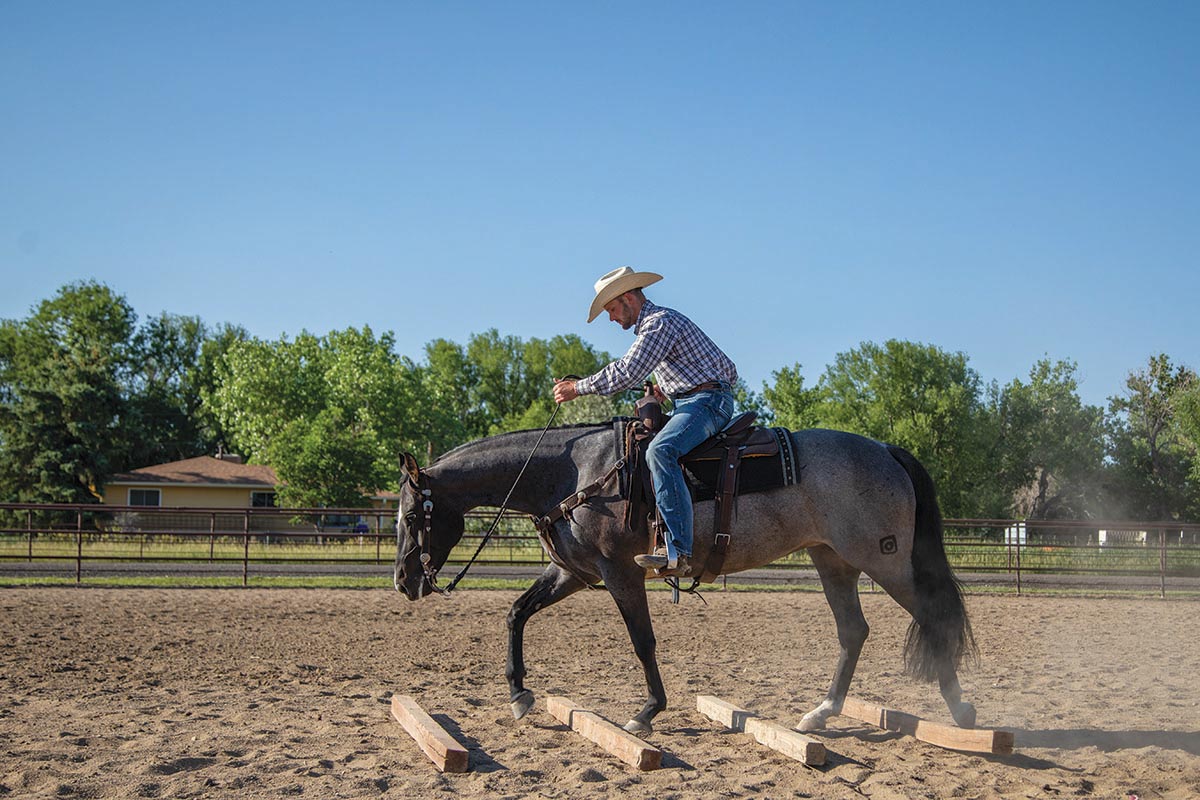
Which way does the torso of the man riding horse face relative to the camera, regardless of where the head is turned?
to the viewer's left

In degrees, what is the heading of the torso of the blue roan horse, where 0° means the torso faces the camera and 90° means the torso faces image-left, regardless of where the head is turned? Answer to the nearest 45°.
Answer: approximately 90°

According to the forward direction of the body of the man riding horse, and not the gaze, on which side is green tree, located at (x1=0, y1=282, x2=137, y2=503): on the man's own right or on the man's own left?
on the man's own right

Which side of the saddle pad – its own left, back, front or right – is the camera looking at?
left

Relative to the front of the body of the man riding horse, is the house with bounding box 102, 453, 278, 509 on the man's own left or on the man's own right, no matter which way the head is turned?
on the man's own right

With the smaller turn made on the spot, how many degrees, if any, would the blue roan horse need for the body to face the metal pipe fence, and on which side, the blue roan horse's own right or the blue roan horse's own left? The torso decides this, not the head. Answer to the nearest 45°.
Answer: approximately 90° to the blue roan horse's own right

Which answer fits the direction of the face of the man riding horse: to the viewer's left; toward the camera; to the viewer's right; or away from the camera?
to the viewer's left
